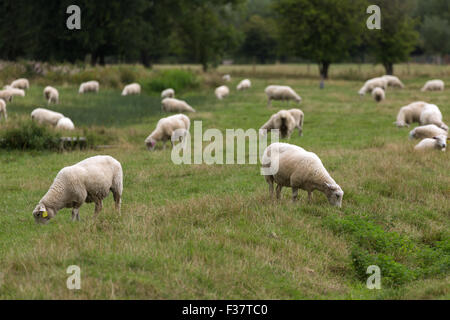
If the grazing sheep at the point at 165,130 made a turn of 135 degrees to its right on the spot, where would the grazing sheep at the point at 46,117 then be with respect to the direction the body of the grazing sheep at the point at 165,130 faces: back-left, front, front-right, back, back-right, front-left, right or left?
front-left

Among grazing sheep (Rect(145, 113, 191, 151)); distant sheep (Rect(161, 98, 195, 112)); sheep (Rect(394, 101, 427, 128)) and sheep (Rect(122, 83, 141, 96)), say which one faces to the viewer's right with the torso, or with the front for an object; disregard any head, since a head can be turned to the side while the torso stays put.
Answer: the distant sheep

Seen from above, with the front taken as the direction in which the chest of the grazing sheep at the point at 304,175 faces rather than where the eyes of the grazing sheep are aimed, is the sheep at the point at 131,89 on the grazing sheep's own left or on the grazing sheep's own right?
on the grazing sheep's own left

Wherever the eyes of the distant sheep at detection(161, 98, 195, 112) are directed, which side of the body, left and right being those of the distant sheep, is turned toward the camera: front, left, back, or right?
right

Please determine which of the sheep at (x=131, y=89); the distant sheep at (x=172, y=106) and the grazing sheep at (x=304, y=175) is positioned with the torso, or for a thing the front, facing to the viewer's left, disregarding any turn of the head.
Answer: the sheep

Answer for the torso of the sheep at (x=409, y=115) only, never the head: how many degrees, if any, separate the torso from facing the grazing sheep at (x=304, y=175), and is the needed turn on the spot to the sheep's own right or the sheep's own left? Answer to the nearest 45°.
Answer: approximately 90° to the sheep's own left

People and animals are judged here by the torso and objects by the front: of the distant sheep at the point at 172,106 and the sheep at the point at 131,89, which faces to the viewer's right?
the distant sheep

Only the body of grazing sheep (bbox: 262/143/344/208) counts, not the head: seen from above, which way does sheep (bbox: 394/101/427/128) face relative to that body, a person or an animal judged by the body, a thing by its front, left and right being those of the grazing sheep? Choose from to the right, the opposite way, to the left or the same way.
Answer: the opposite way

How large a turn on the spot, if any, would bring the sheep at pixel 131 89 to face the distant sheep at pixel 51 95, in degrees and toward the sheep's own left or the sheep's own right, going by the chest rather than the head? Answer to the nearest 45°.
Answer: approximately 45° to the sheep's own left

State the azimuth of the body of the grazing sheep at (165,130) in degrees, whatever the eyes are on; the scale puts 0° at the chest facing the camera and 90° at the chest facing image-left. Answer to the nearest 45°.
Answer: approximately 45°

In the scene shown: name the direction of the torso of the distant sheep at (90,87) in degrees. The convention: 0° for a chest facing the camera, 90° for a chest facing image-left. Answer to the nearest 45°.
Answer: approximately 90°

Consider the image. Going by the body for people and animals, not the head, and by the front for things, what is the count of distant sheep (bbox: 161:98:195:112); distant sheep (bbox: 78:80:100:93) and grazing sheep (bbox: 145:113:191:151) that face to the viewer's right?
1

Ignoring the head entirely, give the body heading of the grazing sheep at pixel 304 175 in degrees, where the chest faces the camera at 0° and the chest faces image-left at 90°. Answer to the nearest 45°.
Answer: approximately 270°
